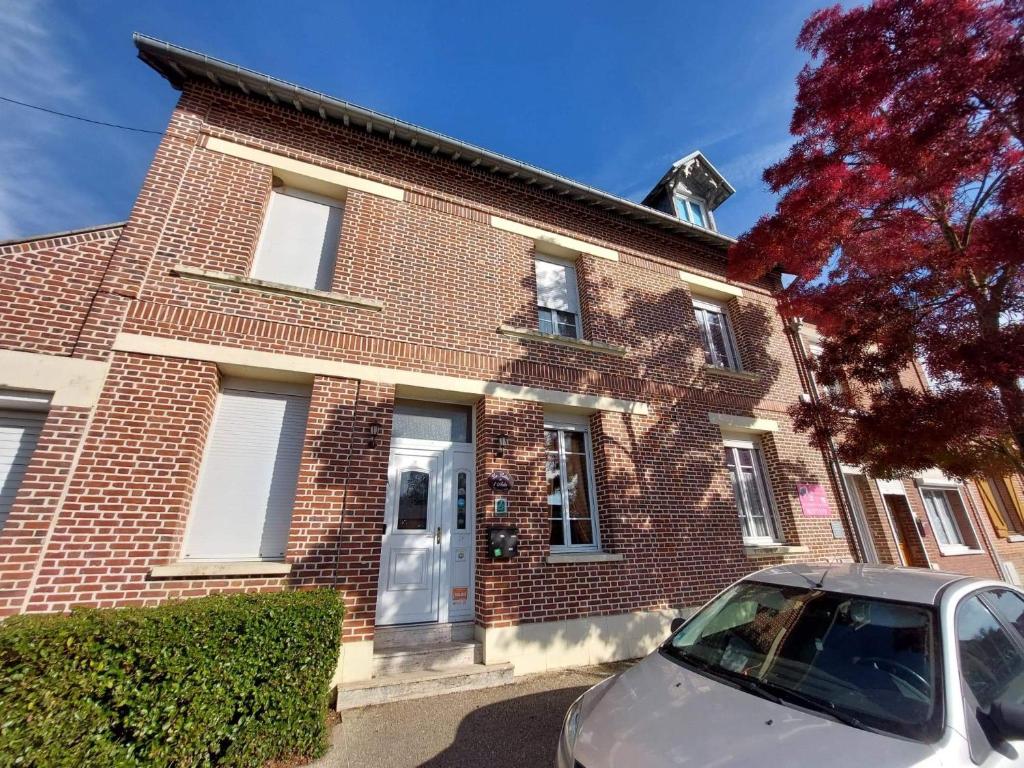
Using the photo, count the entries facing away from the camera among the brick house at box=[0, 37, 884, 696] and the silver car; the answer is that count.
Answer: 0

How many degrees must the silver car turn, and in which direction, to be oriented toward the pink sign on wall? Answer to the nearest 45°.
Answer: approximately 135° to its right

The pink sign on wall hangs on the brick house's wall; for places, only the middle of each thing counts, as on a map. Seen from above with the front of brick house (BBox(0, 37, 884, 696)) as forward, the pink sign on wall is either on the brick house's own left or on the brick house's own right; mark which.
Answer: on the brick house's own left

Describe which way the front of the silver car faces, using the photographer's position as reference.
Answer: facing the viewer and to the left of the viewer

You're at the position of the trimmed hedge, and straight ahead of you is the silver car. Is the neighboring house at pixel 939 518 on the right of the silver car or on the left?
left

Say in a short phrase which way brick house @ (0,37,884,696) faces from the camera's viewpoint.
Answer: facing the viewer and to the right of the viewer

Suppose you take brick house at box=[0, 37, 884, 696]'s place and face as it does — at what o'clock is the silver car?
The silver car is roughly at 12 o'clock from the brick house.

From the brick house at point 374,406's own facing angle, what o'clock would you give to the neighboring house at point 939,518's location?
The neighboring house is roughly at 10 o'clock from the brick house.

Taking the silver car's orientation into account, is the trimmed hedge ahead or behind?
ahead
